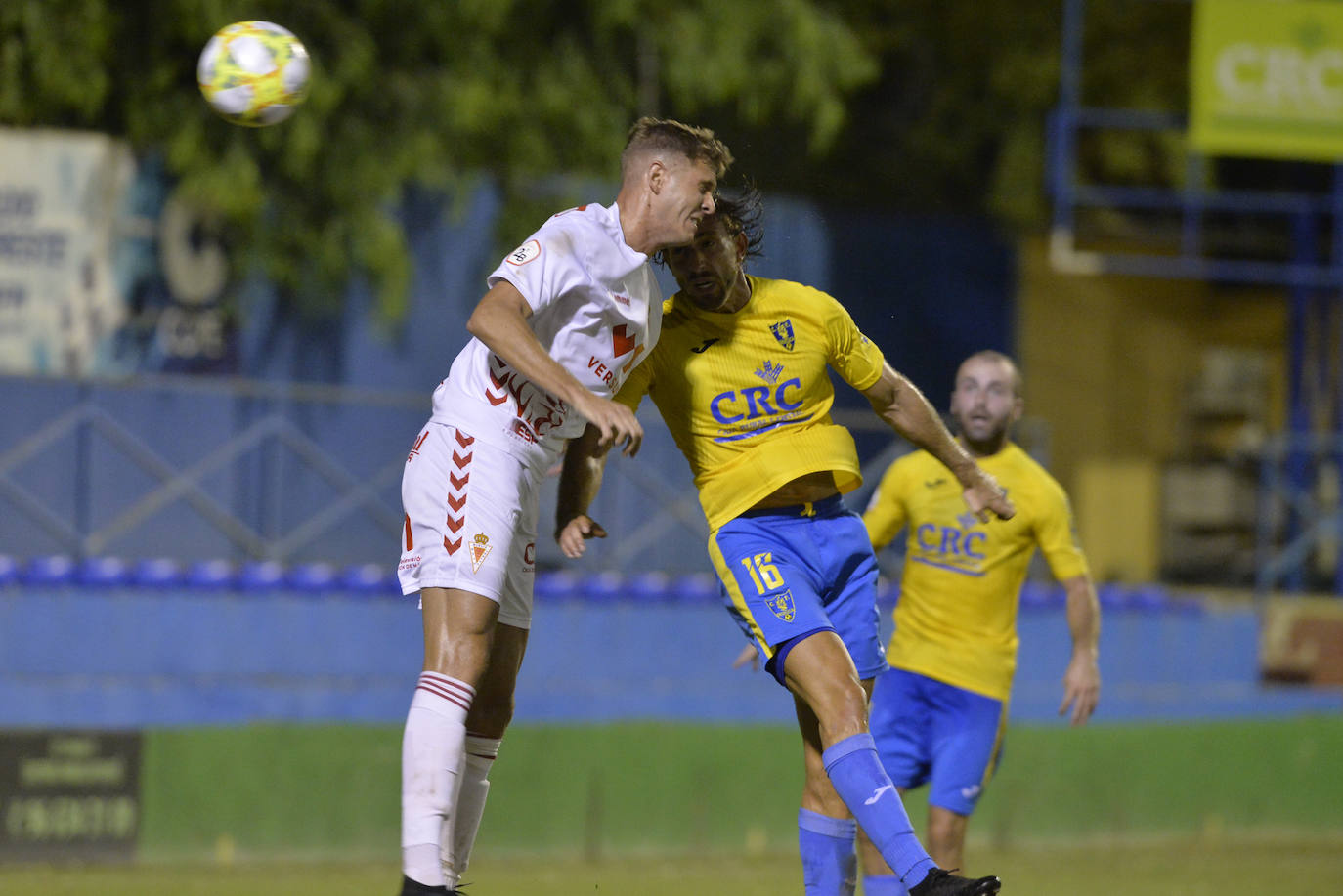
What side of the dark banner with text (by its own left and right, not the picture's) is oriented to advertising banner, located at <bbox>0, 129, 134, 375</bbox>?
back

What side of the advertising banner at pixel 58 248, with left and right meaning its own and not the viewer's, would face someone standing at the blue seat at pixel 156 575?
front

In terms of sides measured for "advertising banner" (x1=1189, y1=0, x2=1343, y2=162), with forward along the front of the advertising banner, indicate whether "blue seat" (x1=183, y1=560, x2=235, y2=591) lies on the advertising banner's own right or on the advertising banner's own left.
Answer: on the advertising banner's own right

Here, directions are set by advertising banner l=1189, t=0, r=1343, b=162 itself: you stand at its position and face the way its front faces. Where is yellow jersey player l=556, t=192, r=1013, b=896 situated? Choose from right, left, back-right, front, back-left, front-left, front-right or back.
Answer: front

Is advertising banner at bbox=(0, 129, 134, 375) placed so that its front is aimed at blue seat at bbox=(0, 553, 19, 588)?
yes

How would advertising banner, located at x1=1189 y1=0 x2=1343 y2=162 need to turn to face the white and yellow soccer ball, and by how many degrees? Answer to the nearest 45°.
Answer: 0° — it already faces it

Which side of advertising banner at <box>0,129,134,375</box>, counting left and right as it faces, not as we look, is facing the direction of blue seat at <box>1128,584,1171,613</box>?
left

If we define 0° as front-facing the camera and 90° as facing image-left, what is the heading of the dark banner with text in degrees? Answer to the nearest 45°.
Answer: approximately 0°

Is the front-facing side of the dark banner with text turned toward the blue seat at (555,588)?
no

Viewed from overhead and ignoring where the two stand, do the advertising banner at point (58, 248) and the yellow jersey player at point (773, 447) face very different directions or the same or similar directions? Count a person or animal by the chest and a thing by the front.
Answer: same or similar directions

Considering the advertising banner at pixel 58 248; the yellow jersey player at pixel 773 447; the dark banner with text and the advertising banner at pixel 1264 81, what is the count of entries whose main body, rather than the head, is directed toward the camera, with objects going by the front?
4

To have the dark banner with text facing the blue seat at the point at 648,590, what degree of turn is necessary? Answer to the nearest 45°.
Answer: approximately 90° to its left

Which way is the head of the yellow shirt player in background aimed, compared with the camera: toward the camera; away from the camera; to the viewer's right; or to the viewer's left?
toward the camera

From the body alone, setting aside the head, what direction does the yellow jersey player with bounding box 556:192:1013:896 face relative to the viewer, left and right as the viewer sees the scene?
facing the viewer

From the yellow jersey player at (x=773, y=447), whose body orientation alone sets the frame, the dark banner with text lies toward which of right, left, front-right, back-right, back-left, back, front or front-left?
back-right

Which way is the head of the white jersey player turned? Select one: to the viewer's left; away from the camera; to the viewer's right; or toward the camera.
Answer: to the viewer's right

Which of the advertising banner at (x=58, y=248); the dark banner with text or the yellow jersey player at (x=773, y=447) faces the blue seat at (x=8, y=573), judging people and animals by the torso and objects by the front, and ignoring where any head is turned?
the advertising banner

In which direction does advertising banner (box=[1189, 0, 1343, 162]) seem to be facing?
toward the camera
